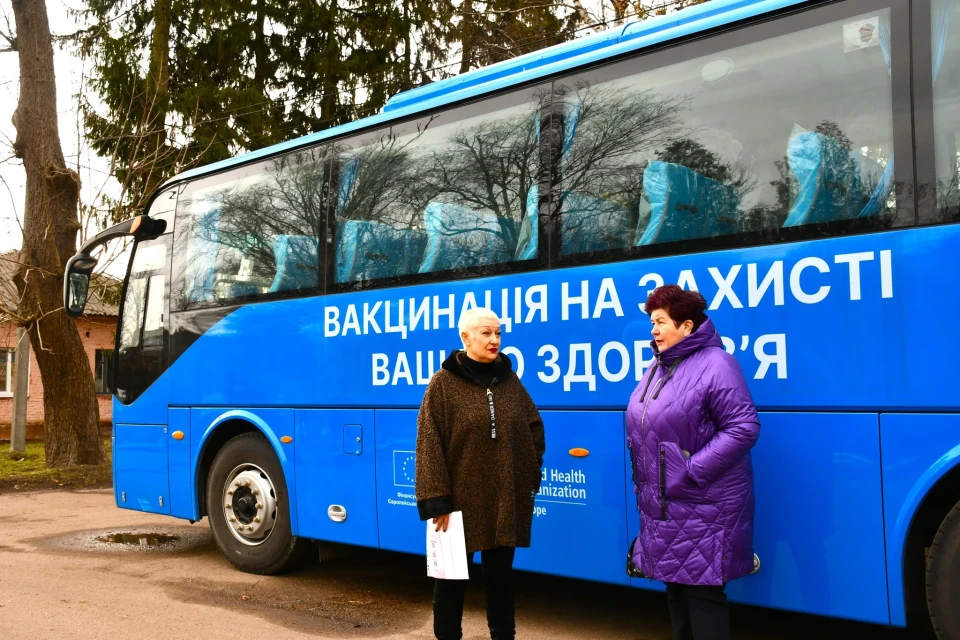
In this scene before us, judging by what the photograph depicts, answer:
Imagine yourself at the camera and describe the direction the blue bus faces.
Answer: facing away from the viewer and to the left of the viewer

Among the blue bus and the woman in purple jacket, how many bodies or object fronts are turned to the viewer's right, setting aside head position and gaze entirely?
0

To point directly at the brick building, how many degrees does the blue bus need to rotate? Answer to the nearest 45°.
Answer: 0° — it already faces it

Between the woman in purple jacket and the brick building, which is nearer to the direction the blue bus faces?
the brick building

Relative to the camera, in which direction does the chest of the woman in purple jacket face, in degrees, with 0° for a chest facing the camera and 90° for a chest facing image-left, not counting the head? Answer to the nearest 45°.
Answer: approximately 45°

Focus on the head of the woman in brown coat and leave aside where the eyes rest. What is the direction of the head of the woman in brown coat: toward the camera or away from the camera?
toward the camera

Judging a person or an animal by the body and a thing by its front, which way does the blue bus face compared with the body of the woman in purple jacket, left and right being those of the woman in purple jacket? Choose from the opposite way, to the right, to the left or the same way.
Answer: to the right

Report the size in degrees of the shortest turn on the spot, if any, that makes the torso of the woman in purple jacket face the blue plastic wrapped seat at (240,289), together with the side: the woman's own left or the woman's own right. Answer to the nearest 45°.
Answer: approximately 90° to the woman's own right
